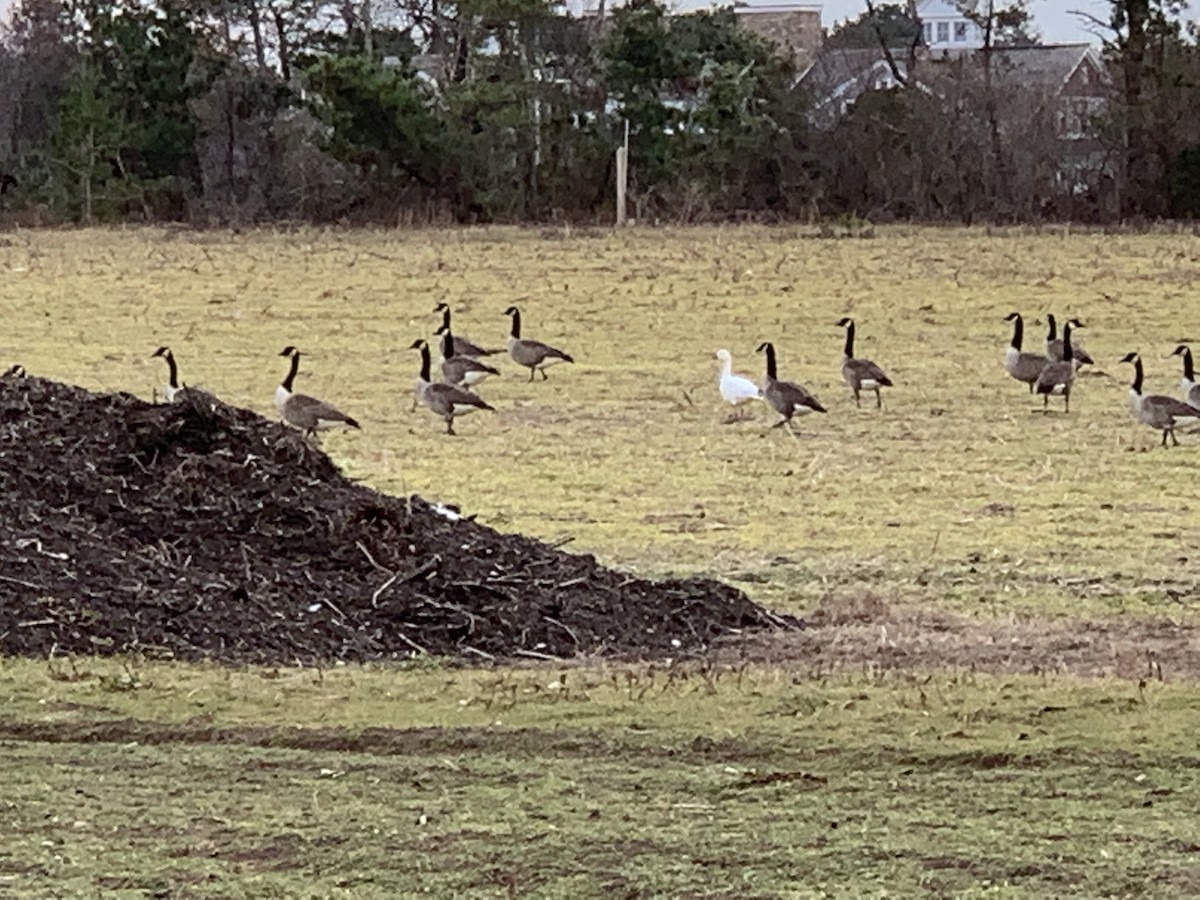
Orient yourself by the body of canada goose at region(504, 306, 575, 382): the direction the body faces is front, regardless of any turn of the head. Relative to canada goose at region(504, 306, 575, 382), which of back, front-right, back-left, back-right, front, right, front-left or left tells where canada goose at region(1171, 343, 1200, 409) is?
back-left

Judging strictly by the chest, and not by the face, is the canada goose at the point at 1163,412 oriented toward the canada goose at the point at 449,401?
yes

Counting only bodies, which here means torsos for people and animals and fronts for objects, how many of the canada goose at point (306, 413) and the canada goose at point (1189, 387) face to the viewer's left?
2

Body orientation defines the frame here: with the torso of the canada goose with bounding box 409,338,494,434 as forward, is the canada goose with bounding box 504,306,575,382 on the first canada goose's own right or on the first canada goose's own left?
on the first canada goose's own right

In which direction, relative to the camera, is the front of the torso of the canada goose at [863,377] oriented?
to the viewer's left

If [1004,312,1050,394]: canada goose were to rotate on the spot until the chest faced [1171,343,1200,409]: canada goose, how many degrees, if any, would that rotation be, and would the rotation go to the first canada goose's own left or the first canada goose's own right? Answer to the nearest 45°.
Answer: approximately 135° to the first canada goose's own left

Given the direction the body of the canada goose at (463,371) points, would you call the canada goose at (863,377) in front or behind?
behind

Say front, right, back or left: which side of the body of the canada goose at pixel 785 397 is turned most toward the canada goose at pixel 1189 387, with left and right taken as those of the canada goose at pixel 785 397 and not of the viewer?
back

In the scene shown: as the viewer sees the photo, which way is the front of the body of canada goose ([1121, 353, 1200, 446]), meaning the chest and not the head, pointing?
to the viewer's left

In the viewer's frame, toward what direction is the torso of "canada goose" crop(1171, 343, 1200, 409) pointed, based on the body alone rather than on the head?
to the viewer's left

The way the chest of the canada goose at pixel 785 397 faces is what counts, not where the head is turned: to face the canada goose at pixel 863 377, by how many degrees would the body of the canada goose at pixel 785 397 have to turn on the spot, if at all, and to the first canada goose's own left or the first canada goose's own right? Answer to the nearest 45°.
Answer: approximately 135° to the first canada goose's own right

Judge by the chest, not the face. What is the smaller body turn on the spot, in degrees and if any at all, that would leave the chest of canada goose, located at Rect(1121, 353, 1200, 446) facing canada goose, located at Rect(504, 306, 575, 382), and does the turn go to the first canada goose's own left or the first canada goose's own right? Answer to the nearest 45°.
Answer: approximately 45° to the first canada goose's own right

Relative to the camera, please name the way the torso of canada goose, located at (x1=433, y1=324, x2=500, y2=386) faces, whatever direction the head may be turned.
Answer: to the viewer's left

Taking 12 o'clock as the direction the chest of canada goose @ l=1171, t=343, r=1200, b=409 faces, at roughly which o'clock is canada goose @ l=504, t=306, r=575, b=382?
canada goose @ l=504, t=306, r=575, b=382 is roughly at 1 o'clock from canada goose @ l=1171, t=343, r=1200, b=409.

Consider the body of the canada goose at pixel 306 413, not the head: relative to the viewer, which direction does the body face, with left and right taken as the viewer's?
facing to the left of the viewer

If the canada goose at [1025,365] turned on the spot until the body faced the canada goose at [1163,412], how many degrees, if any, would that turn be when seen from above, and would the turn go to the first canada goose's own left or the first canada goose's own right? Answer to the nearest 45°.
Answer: approximately 90° to the first canada goose's own left

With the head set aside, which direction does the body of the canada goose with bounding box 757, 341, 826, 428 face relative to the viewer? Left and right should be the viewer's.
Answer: facing to the left of the viewer
